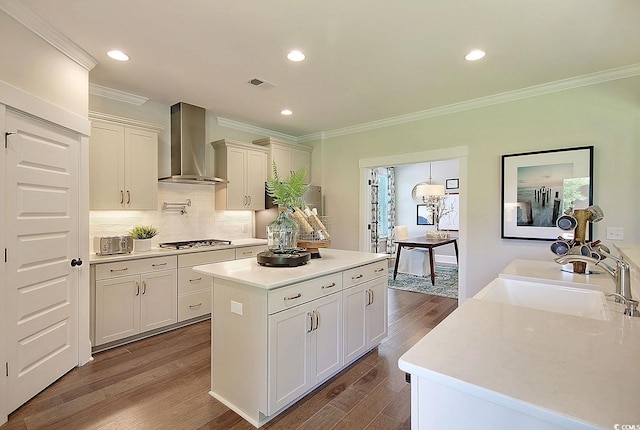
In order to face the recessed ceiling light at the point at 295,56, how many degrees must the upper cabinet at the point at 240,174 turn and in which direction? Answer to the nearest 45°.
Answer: approximately 45° to its right

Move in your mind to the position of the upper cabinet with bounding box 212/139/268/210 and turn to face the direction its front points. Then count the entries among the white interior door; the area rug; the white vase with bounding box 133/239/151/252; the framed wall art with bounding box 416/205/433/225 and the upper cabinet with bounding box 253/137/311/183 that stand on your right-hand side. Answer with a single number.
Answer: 2

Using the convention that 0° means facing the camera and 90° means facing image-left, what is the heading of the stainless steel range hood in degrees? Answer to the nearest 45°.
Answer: approximately 315°

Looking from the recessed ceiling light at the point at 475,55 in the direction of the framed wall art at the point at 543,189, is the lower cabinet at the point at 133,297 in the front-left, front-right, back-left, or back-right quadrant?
back-left

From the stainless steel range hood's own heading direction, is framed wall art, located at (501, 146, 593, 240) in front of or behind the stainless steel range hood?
in front

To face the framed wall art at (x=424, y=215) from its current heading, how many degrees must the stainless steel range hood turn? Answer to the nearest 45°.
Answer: approximately 45° to its left

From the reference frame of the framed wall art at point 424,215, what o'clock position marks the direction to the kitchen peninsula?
The kitchen peninsula is roughly at 12 o'clock from the framed wall art.

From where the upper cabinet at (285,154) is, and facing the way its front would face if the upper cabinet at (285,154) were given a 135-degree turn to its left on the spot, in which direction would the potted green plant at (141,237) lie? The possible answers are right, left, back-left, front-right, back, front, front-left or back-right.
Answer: back-left

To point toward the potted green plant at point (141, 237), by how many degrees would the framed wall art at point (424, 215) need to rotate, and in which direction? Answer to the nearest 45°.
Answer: approximately 45° to its right

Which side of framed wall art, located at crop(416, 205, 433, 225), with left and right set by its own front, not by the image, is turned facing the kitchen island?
front

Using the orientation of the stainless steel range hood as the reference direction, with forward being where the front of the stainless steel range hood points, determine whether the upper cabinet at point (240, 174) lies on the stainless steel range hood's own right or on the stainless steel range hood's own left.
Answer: on the stainless steel range hood's own left

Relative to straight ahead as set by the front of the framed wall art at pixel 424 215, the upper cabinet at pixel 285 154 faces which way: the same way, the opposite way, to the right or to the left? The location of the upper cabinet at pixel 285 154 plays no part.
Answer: to the left
